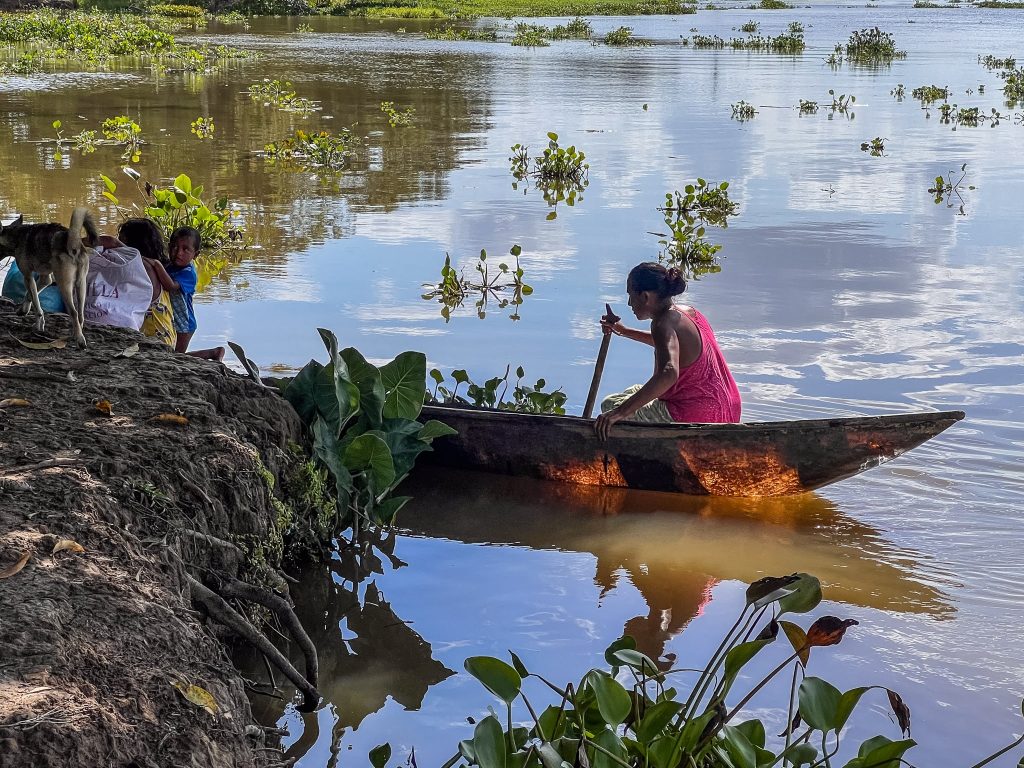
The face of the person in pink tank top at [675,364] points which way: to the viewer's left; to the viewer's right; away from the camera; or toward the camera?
to the viewer's left

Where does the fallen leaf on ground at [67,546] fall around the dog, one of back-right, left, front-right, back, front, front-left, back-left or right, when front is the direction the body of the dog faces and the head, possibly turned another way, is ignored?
back-left

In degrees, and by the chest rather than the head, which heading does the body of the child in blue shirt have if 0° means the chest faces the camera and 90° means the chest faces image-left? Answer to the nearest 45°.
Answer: approximately 45°

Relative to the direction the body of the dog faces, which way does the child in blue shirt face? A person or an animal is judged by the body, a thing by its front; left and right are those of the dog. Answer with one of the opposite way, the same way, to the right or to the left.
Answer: to the left

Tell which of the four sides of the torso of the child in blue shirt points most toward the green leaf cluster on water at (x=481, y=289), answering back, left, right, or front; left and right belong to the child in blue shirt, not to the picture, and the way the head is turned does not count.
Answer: back

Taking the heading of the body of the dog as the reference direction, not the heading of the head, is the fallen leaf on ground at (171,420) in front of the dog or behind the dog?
behind

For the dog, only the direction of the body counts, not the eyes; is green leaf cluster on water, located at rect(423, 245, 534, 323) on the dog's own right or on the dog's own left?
on the dog's own right

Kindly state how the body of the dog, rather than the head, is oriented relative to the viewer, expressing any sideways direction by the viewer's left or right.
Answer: facing away from the viewer and to the left of the viewer

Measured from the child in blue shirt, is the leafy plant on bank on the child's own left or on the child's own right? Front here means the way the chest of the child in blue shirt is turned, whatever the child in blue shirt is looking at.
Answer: on the child's own left

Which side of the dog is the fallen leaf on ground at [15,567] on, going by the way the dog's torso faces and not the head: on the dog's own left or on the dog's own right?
on the dog's own left

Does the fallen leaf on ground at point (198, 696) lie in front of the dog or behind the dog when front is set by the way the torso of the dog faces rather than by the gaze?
behind

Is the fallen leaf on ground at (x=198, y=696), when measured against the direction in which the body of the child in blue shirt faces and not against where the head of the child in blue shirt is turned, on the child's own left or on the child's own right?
on the child's own left
